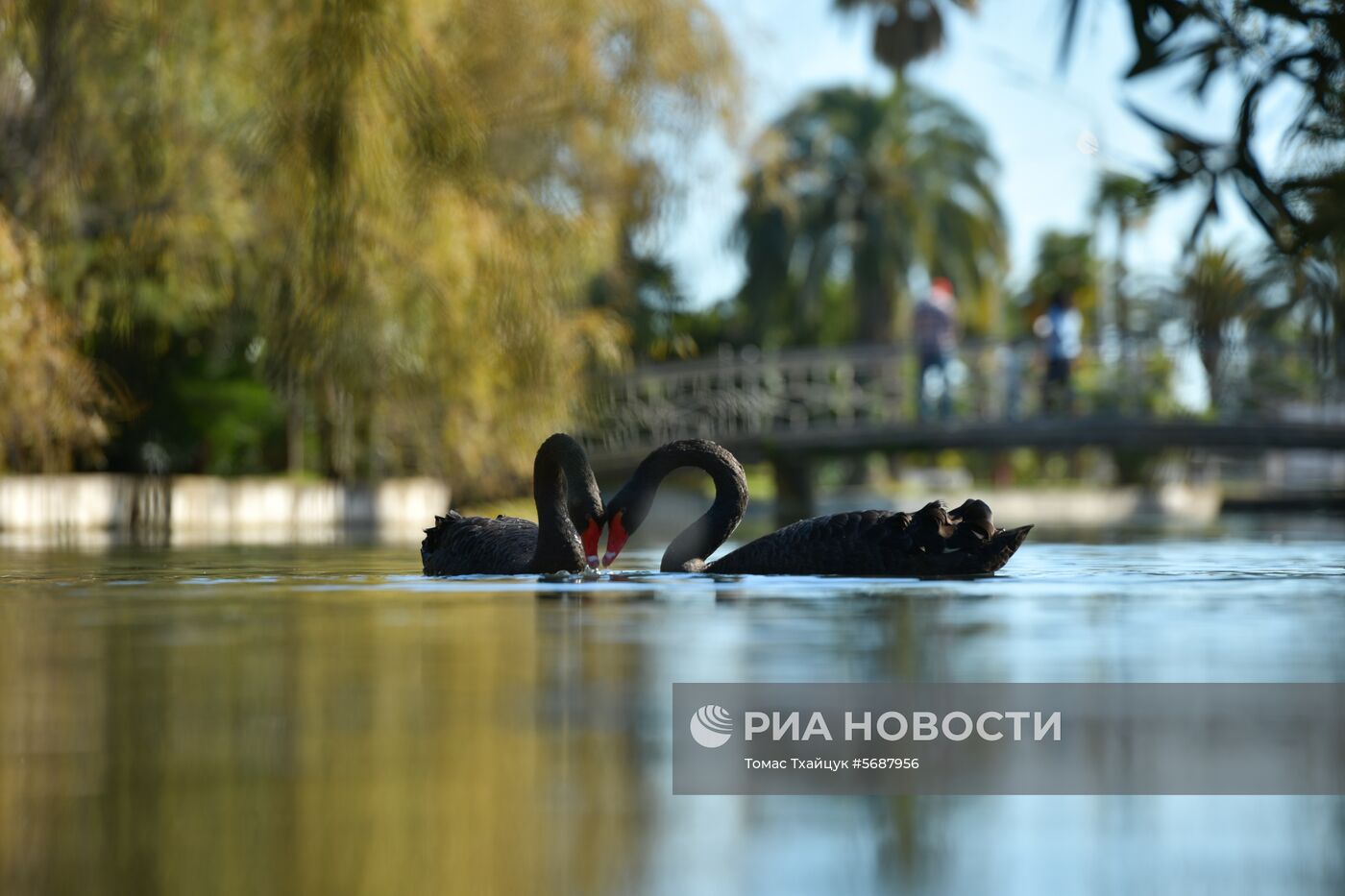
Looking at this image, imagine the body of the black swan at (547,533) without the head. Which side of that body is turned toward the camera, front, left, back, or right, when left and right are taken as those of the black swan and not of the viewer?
right

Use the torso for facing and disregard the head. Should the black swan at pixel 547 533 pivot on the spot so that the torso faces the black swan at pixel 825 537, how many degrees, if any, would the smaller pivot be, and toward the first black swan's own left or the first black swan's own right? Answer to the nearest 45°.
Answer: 0° — it already faces it

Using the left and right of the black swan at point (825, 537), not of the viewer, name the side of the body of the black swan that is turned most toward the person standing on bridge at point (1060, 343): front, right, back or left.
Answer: right

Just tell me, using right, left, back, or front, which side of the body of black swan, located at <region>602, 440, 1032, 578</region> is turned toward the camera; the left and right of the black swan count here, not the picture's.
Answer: left

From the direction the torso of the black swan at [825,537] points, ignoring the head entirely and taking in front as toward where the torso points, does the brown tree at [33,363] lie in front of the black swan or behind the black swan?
in front

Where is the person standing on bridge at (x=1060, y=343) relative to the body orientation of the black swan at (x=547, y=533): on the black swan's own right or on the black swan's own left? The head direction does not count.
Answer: on the black swan's own left

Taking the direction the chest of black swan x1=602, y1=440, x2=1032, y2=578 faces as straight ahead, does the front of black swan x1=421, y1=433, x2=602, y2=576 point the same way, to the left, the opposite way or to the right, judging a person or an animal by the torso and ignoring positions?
the opposite way

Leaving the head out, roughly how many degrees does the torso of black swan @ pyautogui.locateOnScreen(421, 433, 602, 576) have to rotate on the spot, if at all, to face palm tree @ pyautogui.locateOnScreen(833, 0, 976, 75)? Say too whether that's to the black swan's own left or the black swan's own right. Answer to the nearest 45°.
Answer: approximately 90° to the black swan's own left

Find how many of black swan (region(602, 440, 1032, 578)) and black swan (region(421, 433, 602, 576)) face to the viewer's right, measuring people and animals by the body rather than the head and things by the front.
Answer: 1

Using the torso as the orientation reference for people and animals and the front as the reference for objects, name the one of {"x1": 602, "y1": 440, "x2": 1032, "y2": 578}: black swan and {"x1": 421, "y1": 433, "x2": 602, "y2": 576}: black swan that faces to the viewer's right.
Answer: {"x1": 421, "y1": 433, "x2": 602, "y2": 576}: black swan

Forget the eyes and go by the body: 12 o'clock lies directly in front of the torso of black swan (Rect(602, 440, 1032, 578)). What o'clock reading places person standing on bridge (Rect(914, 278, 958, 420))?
The person standing on bridge is roughly at 3 o'clock from the black swan.
